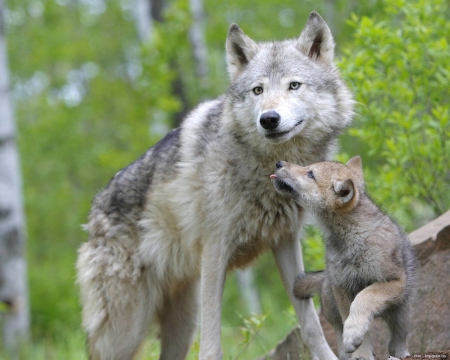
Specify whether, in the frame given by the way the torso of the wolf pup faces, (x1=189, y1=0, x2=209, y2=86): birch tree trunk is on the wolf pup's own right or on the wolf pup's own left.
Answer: on the wolf pup's own right

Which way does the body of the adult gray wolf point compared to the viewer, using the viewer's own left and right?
facing the viewer and to the right of the viewer

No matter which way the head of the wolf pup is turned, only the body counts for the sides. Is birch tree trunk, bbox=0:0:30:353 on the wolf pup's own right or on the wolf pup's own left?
on the wolf pup's own right

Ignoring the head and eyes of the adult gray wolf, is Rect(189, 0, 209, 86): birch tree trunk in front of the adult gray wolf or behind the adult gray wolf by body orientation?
behind

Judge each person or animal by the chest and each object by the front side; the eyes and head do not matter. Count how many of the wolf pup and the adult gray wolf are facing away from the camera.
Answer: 0

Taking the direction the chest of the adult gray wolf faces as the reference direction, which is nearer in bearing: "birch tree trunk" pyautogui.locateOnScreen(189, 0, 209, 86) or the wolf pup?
the wolf pup

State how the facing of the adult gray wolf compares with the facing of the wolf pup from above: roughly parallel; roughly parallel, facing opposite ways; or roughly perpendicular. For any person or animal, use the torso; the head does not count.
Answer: roughly perpendicular

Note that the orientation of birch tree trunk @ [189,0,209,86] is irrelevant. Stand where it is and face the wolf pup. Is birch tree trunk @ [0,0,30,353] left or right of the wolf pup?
right

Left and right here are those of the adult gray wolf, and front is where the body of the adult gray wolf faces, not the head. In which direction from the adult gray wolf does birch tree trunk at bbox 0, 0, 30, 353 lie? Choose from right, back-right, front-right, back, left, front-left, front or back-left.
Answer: back

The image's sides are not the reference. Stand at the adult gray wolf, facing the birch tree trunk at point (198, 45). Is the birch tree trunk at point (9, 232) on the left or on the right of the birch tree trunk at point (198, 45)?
left

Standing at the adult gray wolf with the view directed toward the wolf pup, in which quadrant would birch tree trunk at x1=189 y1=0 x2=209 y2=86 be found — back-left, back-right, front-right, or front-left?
back-left

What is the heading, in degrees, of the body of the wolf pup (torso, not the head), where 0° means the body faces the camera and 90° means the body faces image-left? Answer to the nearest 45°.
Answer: approximately 45°

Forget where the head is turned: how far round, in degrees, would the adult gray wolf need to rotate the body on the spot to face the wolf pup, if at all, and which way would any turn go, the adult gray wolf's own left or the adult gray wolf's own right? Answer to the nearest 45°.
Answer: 0° — it already faces it
